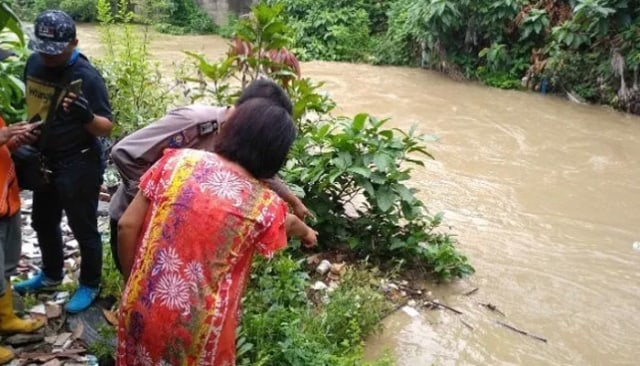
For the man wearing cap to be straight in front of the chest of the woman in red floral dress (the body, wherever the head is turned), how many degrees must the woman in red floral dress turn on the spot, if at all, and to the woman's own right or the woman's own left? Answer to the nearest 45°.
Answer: approximately 90° to the woman's own left

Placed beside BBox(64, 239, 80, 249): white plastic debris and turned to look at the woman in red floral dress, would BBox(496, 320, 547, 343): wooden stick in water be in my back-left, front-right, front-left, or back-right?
front-left

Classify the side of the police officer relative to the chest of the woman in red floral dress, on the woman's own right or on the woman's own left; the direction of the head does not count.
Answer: on the woman's own left

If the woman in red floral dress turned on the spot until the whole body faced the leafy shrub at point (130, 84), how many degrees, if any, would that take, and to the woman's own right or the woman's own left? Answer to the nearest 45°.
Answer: approximately 45° to the woman's own left

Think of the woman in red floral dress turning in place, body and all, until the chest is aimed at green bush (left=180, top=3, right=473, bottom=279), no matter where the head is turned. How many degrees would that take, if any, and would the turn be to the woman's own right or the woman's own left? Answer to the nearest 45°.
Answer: approximately 45° to the woman's own left

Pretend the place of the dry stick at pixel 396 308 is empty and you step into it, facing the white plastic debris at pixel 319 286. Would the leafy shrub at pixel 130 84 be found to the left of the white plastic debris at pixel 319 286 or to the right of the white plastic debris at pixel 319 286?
right

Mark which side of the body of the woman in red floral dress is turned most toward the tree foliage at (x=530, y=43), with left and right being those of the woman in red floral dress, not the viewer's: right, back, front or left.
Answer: front

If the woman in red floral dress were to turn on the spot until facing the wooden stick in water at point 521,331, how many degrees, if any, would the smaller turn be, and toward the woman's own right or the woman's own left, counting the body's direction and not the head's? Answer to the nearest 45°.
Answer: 0° — they already face it

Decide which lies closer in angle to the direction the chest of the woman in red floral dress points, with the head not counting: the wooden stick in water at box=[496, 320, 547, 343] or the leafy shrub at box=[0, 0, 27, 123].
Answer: the wooden stick in water

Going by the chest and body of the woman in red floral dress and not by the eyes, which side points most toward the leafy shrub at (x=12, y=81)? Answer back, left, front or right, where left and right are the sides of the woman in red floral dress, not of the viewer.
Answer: left

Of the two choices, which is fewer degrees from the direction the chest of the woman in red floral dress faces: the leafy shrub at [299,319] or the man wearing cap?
the leafy shrub

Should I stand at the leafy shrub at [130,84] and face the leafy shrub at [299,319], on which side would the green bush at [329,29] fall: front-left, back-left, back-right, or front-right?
back-left

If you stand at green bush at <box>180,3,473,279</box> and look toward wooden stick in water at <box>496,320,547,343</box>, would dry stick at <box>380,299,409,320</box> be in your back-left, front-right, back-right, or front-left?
front-right

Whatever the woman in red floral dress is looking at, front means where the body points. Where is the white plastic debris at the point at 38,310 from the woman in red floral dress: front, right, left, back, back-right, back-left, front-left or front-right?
left

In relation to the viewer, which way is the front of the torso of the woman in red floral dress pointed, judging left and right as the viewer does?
facing away from the viewer and to the right of the viewer
